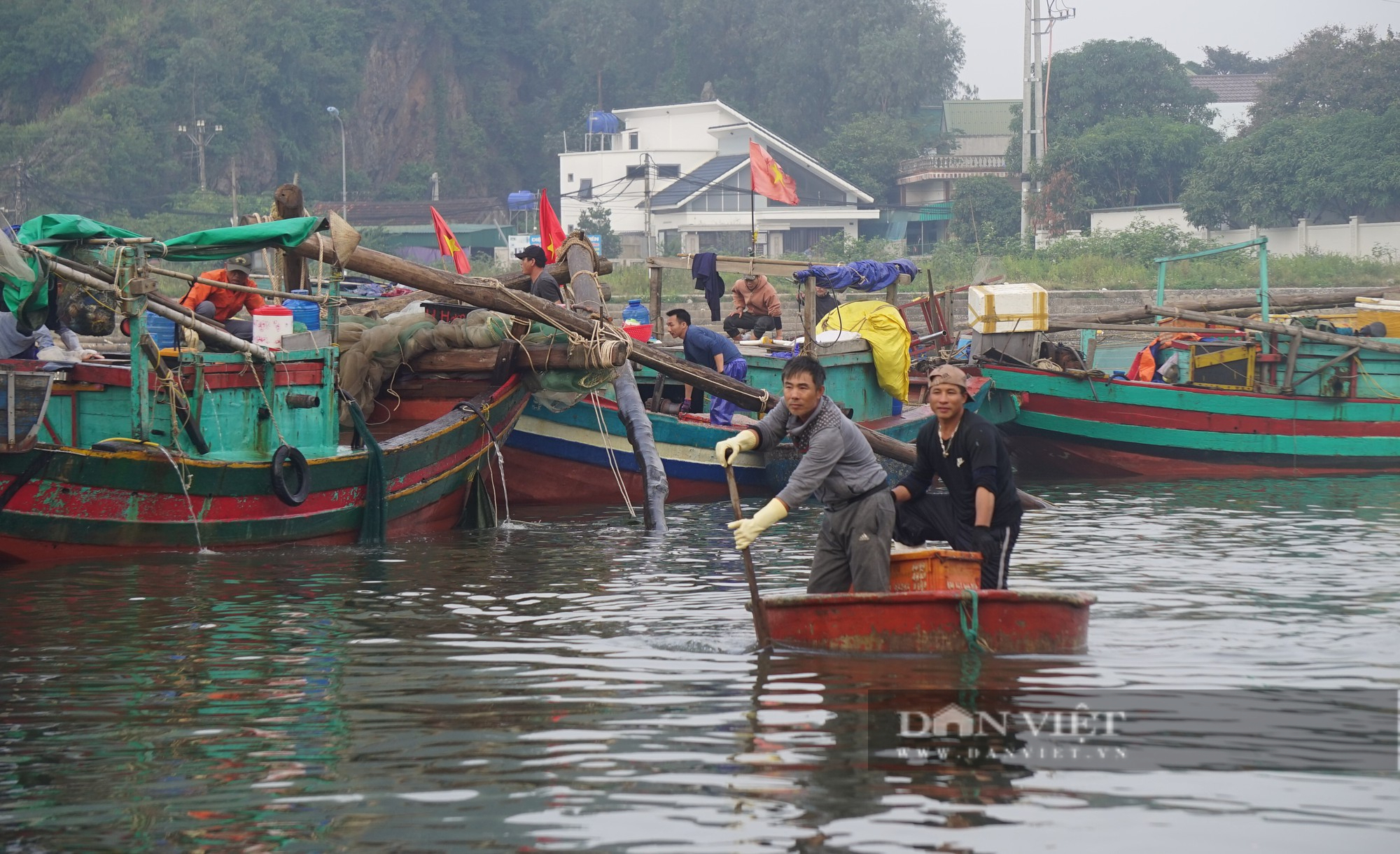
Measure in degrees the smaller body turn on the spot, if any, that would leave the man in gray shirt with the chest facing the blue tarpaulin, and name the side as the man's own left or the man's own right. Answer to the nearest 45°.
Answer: approximately 135° to the man's own right

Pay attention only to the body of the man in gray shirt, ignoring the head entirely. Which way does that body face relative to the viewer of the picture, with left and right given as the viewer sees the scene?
facing to the left of the viewer

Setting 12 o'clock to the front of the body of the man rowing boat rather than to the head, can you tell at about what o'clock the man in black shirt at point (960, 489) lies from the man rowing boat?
The man in black shirt is roughly at 7 o'clock from the man rowing boat.

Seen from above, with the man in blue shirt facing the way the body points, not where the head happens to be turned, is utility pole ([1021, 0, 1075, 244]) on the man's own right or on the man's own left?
on the man's own right

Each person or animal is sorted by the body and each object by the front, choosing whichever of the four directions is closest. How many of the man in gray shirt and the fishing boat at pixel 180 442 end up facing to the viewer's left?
1

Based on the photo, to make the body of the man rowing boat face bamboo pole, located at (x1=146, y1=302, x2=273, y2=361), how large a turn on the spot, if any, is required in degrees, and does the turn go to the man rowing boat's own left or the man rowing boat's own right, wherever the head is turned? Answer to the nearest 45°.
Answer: approximately 90° to the man rowing boat's own right

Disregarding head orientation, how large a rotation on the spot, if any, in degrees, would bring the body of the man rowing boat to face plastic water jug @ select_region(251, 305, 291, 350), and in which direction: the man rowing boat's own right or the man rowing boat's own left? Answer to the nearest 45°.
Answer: approximately 90° to the man rowing boat's own right

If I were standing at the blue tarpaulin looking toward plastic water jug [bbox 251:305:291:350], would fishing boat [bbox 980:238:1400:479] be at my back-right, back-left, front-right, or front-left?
back-left

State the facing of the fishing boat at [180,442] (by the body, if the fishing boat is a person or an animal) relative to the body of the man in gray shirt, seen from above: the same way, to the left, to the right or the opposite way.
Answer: the opposite way

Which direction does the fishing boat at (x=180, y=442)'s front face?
to the viewer's right

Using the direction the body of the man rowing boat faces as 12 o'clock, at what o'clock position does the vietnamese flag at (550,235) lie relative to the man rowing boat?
The vietnamese flag is roughly at 4 o'clock from the man rowing boat.
